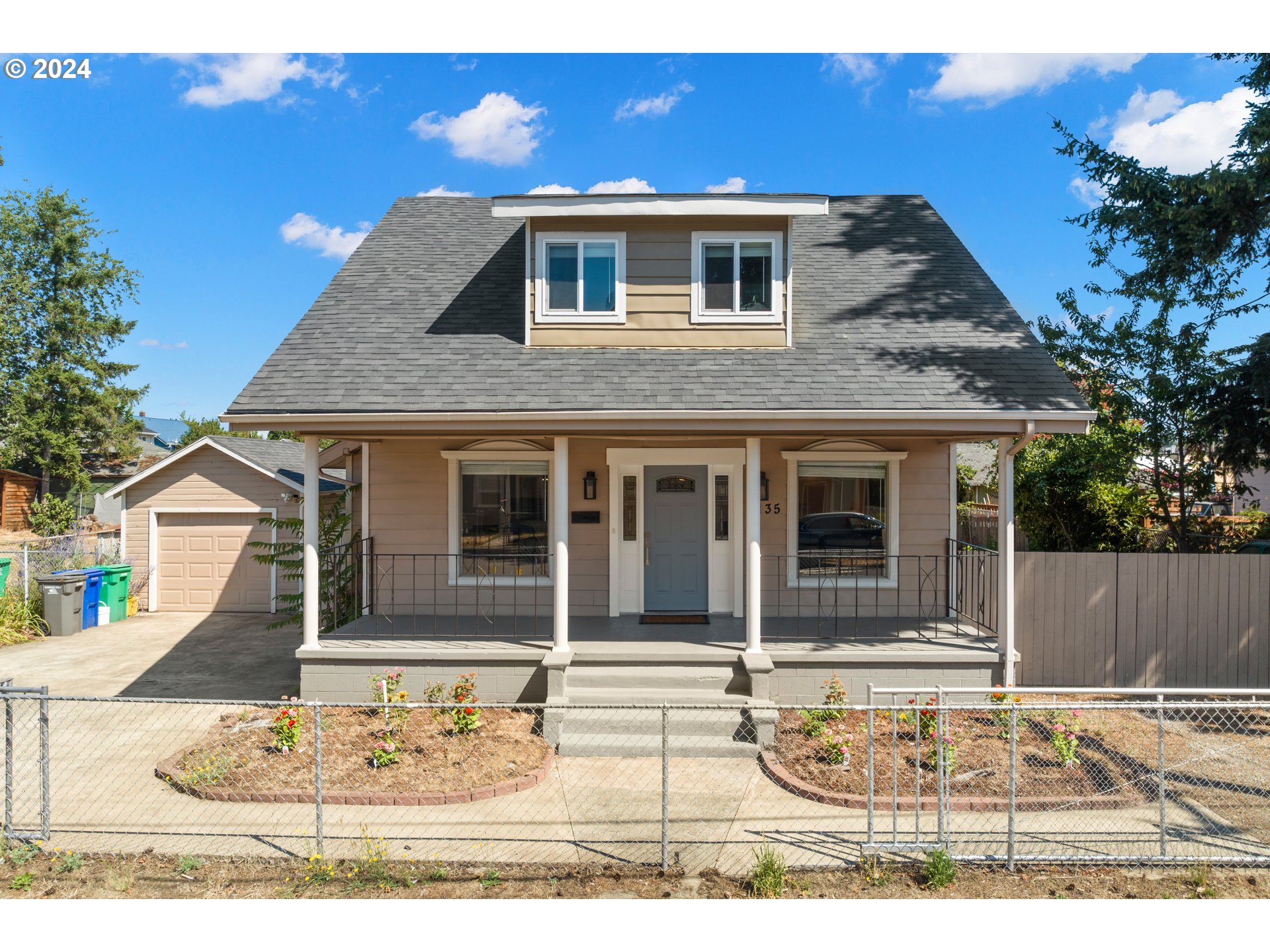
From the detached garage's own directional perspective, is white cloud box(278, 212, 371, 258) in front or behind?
behind

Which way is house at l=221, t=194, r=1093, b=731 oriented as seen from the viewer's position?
toward the camera

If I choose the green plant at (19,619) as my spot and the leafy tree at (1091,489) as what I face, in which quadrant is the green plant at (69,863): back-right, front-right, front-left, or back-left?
front-right

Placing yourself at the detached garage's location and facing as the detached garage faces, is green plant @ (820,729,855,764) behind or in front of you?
in front

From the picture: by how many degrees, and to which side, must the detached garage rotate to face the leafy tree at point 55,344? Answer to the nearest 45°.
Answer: approximately 180°

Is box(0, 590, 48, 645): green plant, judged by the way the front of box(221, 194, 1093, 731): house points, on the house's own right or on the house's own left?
on the house's own right

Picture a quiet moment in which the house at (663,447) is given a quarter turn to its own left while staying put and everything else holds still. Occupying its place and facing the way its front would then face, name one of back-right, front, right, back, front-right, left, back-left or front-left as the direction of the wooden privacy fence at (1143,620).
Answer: front

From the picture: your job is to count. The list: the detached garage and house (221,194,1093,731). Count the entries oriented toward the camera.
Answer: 2

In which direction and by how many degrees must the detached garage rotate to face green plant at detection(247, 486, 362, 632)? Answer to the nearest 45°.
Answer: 0° — it already faces it

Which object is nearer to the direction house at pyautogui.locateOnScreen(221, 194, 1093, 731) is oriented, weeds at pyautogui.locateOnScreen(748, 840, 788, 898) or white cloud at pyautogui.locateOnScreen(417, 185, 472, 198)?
the weeds

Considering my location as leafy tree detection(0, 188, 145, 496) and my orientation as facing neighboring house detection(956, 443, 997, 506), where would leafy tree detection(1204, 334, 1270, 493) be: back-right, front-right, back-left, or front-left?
front-right

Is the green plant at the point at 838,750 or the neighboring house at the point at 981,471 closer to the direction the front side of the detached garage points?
the green plant
